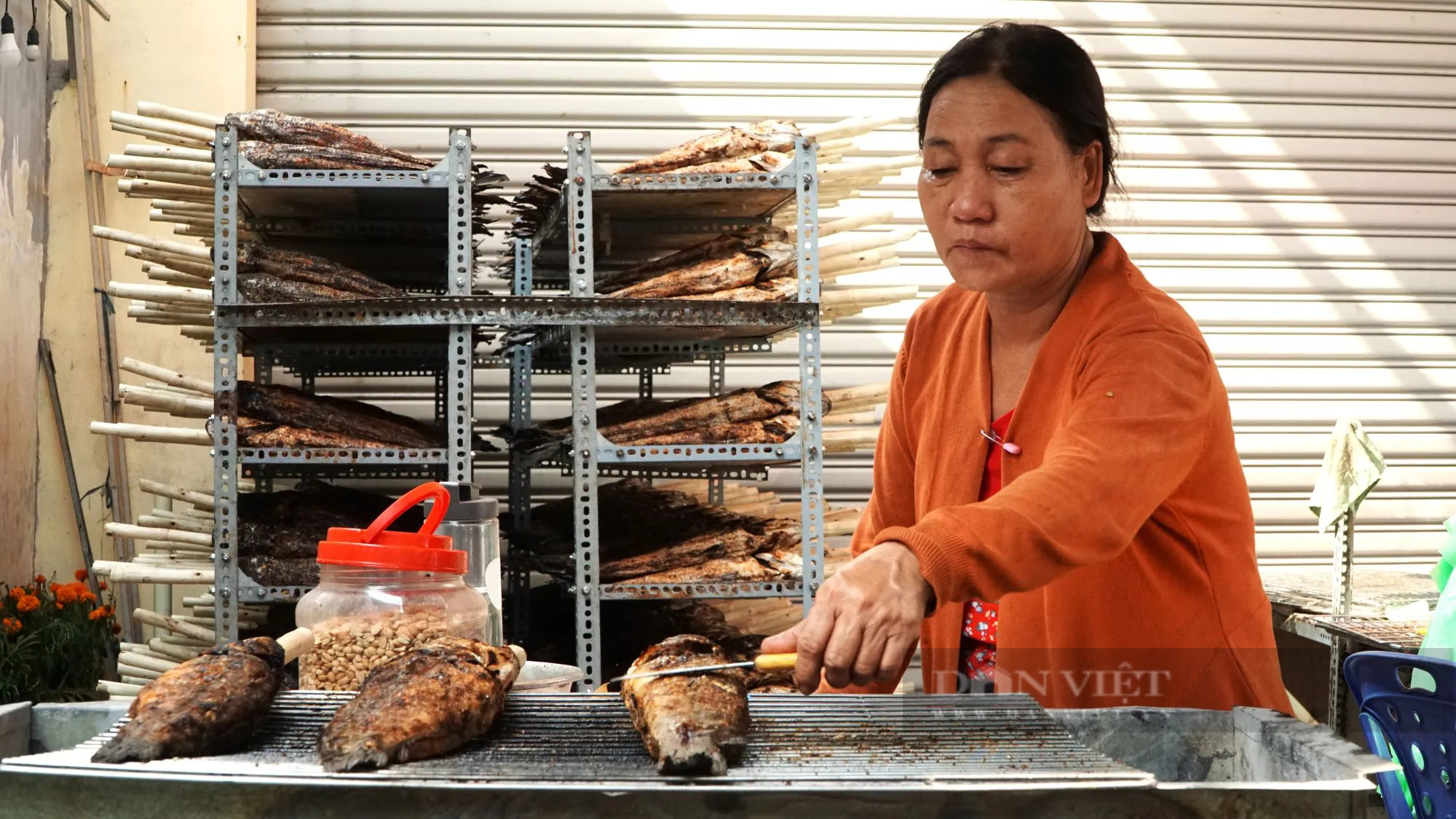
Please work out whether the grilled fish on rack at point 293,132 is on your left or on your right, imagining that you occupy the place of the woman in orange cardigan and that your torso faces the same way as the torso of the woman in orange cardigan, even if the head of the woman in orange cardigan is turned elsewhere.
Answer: on your right

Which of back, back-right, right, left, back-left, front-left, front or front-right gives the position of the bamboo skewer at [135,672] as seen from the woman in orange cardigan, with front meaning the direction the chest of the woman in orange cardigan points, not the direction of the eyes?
right

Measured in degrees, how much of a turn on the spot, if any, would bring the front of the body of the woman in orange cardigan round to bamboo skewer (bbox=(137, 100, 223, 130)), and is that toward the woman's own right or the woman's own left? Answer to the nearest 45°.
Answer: approximately 90° to the woman's own right

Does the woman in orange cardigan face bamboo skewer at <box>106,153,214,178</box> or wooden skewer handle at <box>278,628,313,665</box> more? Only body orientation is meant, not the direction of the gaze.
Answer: the wooden skewer handle

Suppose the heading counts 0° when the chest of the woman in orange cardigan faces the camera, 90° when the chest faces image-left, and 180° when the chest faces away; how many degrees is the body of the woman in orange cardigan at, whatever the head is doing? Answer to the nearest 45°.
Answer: approximately 45°

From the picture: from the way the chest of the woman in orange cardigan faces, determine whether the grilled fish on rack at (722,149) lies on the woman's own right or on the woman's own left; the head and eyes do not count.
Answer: on the woman's own right

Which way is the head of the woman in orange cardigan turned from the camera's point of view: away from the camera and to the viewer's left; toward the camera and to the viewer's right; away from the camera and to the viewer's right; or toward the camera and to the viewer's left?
toward the camera and to the viewer's left

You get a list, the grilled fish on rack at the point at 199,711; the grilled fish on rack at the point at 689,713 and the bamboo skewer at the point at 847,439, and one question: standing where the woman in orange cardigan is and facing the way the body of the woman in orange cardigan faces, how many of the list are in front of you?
2

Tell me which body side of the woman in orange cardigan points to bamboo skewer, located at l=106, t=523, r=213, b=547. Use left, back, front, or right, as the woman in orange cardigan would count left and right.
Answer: right

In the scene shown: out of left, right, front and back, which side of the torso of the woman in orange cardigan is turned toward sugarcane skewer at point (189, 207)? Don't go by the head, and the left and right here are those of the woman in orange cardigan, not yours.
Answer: right

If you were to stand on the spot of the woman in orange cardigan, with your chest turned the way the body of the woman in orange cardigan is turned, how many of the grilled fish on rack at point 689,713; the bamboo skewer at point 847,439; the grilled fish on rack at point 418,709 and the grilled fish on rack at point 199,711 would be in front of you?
3

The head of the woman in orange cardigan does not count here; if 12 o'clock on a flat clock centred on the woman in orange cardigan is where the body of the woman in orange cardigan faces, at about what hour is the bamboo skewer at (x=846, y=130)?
The bamboo skewer is roughly at 4 o'clock from the woman in orange cardigan.

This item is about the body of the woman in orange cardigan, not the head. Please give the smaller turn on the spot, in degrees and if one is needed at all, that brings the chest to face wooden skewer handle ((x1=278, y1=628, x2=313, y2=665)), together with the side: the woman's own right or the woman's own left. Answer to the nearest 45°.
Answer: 0° — they already face it
